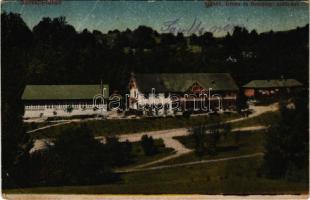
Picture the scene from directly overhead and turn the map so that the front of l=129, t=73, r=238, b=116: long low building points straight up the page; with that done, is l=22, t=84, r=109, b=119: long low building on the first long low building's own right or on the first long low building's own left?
on the first long low building's own right

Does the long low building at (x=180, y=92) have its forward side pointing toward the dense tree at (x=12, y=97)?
no

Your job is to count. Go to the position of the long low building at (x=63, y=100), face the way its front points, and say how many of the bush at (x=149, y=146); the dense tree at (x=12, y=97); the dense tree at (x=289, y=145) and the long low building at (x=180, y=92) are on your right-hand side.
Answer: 1

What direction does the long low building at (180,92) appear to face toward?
toward the camera

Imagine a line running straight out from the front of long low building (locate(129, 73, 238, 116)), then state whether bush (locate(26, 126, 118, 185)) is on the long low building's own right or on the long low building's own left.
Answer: on the long low building's own right

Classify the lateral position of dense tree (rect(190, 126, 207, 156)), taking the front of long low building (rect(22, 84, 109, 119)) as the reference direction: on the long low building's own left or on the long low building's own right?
on the long low building's own left

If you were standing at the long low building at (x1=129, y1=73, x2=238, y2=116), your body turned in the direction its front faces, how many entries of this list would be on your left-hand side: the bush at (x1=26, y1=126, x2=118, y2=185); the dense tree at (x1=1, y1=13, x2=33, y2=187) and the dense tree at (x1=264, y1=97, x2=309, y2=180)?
1

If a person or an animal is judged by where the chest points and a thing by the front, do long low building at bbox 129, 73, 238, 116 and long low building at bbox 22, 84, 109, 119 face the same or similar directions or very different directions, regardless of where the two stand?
same or similar directions

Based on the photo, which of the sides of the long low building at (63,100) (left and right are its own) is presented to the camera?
front

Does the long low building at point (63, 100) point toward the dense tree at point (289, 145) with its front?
no

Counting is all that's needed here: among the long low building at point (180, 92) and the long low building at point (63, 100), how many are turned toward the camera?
2

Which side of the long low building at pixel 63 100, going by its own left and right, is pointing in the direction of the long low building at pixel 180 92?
left
